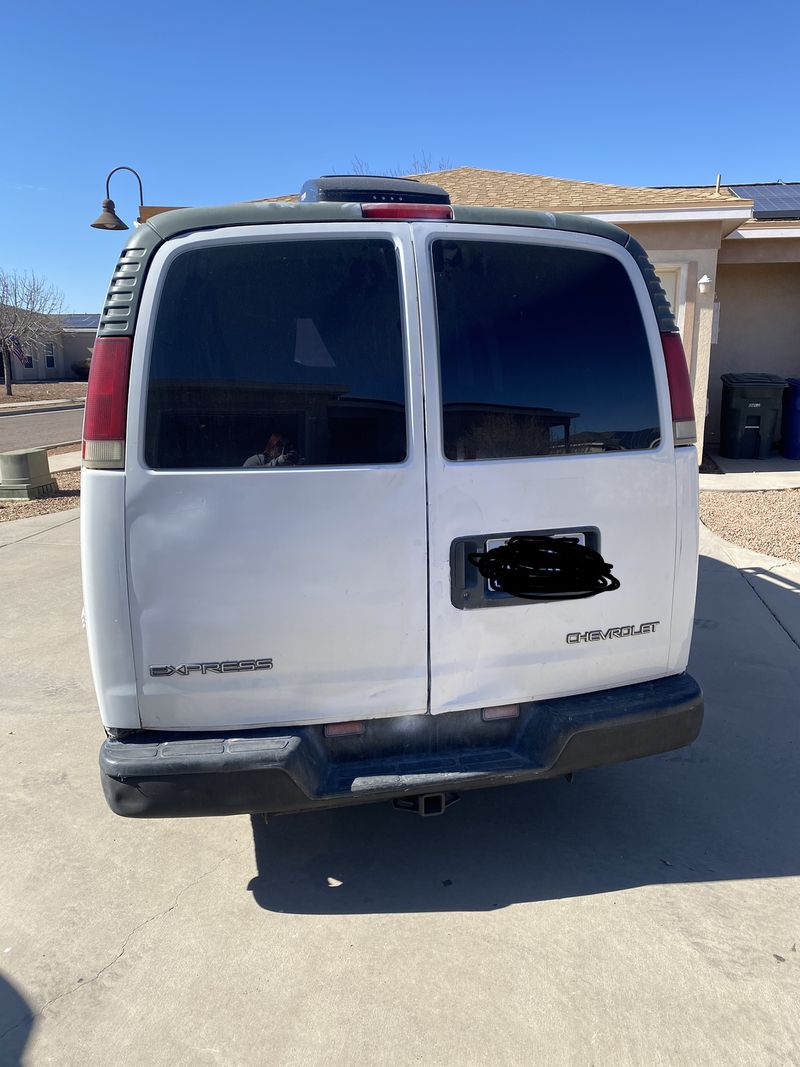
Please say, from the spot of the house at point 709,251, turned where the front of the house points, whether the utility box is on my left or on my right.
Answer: on my right

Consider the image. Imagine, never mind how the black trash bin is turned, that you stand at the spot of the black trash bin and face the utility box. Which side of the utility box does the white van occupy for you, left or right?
left

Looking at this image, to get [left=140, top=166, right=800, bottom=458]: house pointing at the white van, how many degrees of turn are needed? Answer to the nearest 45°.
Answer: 0° — it already faces it

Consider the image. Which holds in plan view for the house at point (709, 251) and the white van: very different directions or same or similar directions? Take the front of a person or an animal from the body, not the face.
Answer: very different directions

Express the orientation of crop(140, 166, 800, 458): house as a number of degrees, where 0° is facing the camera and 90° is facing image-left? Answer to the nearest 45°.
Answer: approximately 0°

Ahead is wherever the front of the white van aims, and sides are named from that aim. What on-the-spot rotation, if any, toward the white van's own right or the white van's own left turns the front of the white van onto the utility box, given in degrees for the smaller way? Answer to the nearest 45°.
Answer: approximately 45° to the white van's own left

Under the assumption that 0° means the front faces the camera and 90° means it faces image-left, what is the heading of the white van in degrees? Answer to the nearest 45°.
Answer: approximately 180°

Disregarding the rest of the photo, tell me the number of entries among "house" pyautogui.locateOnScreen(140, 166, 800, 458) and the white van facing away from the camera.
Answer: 1
